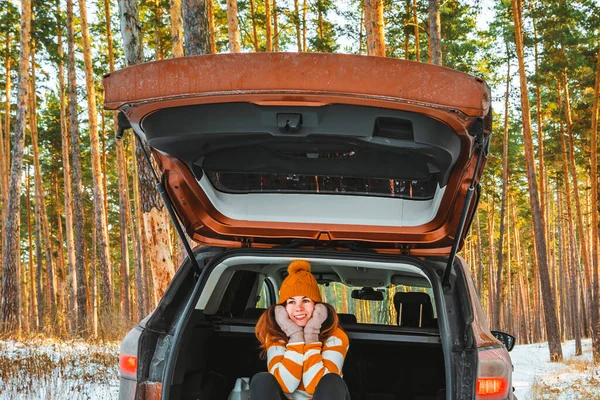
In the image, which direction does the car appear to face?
away from the camera

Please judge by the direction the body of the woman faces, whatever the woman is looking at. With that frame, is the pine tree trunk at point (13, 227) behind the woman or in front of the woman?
behind

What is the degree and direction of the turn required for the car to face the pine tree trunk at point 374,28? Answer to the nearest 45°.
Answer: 0° — it already faces it

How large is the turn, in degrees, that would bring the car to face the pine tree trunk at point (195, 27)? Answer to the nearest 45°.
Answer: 0° — it already faces it

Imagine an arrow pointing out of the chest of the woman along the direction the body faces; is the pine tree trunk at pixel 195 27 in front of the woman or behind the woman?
behind

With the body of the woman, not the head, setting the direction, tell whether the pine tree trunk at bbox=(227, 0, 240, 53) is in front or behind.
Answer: behind

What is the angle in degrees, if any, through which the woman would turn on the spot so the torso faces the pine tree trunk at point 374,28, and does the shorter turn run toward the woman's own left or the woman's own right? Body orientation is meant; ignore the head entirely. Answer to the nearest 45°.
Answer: approximately 180°

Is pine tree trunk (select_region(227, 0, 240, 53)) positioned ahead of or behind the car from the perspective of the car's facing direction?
ahead

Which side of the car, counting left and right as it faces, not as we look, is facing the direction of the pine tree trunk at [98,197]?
front

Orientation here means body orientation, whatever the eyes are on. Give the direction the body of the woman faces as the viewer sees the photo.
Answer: toward the camera
